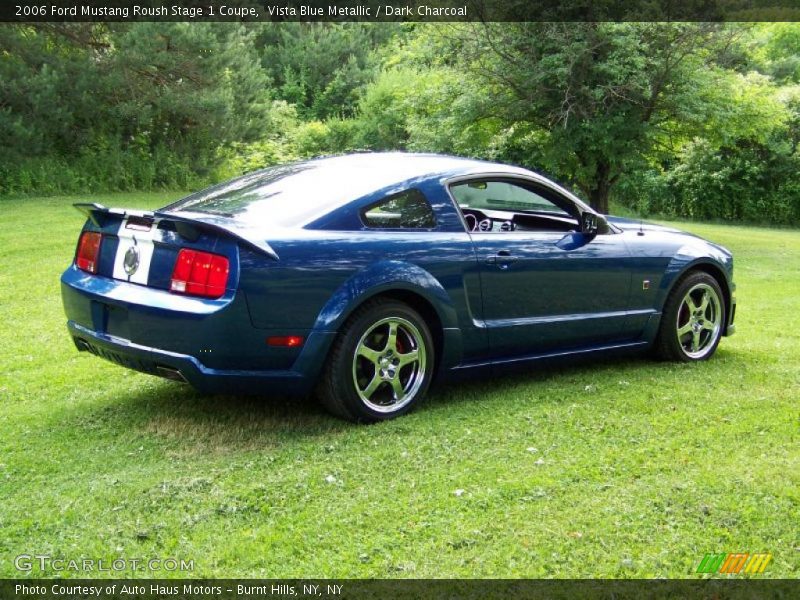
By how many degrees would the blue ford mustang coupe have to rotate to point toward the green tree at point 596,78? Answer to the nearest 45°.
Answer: approximately 45° to its left

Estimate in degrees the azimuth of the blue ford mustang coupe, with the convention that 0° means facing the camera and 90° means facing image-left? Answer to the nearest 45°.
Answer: approximately 225°
